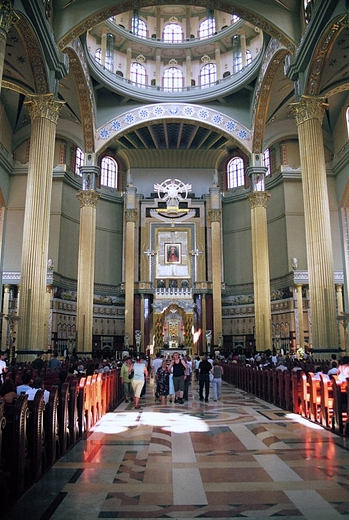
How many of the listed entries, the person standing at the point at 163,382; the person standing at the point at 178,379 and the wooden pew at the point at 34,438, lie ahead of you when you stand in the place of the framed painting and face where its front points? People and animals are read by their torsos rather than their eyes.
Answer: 3

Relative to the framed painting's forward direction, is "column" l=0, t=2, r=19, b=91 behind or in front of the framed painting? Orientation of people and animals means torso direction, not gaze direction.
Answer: in front

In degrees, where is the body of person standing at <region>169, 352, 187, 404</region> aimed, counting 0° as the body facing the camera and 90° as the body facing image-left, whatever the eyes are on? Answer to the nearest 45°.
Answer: approximately 0°

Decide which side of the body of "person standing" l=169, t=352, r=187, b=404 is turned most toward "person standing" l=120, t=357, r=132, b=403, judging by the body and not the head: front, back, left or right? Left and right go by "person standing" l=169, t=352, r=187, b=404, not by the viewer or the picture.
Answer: right

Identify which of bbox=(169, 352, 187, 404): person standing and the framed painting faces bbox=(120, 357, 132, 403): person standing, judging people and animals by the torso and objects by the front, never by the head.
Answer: the framed painting

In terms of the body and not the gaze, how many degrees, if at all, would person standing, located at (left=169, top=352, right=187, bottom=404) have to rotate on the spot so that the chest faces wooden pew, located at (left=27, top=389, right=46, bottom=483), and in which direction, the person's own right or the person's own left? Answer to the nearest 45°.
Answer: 0° — they already face it

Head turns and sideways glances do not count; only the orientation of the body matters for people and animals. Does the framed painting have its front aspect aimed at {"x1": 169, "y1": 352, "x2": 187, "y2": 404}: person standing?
yes

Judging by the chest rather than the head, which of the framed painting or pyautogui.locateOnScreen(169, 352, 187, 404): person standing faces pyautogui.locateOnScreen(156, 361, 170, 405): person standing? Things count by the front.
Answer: the framed painting

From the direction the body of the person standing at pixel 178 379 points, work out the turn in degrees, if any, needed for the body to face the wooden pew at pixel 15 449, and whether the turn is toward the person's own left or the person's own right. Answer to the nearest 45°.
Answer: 0° — they already face it

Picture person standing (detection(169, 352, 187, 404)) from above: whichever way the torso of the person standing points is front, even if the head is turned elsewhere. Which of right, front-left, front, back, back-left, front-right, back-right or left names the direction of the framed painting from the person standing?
back

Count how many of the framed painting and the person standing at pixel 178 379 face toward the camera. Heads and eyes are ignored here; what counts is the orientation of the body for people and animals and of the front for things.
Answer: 2
